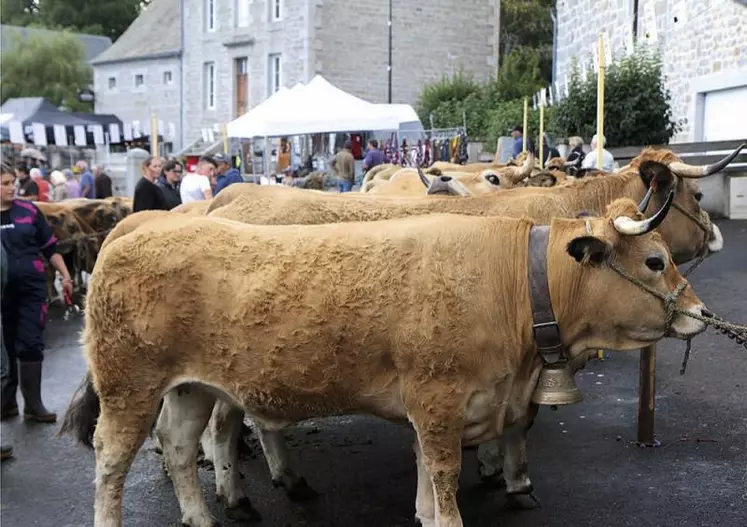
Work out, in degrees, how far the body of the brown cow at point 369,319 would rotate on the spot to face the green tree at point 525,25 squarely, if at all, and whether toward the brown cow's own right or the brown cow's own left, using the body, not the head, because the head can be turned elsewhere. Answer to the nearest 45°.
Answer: approximately 90° to the brown cow's own left

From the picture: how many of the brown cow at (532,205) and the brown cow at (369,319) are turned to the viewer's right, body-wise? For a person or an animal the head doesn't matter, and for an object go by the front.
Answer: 2

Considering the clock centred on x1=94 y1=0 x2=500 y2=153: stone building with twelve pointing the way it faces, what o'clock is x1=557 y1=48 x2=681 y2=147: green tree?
The green tree is roughly at 10 o'clock from the stone building.

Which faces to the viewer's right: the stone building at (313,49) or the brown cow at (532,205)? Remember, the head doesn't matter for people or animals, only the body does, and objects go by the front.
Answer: the brown cow

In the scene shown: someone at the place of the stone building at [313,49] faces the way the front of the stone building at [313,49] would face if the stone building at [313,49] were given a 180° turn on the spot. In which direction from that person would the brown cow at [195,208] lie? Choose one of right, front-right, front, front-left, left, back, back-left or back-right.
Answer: back-right

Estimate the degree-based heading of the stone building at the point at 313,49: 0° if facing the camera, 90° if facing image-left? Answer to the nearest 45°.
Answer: approximately 45°

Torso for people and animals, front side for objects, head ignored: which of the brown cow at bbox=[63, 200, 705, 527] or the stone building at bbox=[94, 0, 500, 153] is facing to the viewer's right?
the brown cow

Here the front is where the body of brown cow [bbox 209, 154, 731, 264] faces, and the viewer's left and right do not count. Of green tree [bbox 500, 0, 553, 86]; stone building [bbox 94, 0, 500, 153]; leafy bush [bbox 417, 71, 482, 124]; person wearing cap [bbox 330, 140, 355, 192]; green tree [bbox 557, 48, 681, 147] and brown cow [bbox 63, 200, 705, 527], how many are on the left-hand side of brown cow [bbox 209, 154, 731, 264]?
5

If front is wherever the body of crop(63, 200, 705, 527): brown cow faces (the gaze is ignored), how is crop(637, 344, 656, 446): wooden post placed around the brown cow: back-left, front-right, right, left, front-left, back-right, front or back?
front-left

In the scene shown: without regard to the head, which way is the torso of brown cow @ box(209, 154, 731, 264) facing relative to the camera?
to the viewer's right

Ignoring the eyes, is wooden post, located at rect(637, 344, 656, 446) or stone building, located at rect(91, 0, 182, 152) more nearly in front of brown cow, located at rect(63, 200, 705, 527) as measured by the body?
the wooden post

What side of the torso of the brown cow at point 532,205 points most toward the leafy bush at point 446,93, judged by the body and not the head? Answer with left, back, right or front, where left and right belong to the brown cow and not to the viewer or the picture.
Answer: left

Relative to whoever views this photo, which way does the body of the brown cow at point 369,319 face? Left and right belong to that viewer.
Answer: facing to the right of the viewer
